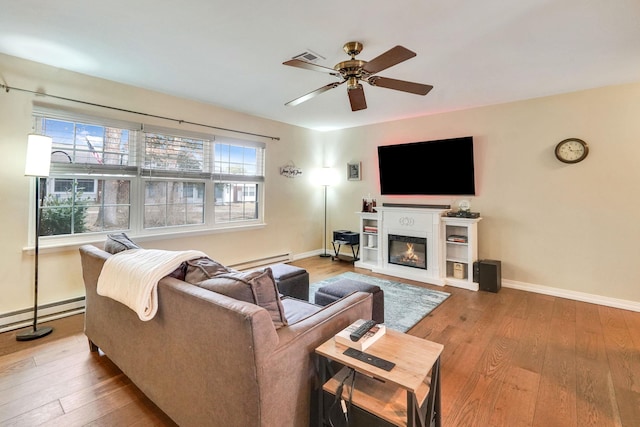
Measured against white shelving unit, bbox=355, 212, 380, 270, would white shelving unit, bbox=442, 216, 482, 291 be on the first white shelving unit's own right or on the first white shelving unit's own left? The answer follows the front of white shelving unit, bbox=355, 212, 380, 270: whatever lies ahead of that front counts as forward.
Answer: on the first white shelving unit's own left

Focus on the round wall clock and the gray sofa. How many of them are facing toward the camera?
1

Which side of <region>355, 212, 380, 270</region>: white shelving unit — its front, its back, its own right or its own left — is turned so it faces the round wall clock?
left

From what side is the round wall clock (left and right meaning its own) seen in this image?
front

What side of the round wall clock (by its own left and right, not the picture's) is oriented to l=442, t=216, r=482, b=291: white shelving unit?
right

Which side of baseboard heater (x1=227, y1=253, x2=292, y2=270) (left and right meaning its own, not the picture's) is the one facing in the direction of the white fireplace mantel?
front

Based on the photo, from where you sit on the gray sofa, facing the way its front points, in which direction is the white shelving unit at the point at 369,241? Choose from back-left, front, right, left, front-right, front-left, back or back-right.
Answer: front

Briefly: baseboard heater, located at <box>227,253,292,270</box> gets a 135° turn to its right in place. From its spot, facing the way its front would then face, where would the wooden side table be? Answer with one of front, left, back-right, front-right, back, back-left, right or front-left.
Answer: left

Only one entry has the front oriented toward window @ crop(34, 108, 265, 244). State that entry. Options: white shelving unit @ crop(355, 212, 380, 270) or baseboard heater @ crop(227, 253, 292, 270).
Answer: the white shelving unit

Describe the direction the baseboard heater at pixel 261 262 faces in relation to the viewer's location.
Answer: facing the viewer and to the right of the viewer

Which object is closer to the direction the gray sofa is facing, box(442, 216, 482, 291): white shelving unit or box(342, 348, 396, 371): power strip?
the white shelving unit

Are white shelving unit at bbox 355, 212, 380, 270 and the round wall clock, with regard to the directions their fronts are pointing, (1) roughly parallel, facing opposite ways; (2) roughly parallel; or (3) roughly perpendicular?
roughly parallel

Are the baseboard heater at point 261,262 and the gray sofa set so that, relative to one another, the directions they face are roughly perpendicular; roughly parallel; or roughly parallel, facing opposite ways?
roughly perpendicular

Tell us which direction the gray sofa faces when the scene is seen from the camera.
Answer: facing away from the viewer and to the right of the viewer

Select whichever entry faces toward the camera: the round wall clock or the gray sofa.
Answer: the round wall clock

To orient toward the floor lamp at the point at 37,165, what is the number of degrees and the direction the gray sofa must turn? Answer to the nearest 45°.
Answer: approximately 90° to its left

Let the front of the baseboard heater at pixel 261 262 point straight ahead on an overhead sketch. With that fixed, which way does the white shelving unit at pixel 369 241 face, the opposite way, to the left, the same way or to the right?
to the right

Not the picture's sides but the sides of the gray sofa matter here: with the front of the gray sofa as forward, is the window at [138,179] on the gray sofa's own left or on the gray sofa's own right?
on the gray sofa's own left
